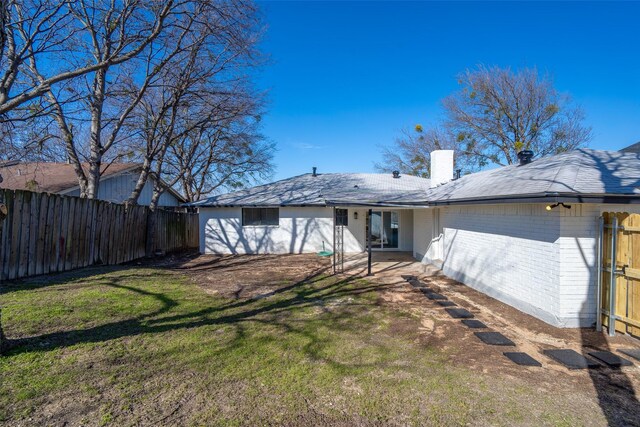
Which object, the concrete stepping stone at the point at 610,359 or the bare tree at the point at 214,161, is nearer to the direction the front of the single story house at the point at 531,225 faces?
the bare tree

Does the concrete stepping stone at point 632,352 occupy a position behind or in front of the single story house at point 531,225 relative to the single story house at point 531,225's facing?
behind

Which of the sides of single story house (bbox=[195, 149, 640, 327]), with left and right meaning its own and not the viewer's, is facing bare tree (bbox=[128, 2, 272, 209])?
left

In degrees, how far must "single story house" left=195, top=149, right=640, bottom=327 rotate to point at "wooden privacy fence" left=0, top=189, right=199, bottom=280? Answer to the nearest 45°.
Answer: approximately 90° to its left

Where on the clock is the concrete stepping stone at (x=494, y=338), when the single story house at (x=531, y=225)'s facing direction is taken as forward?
The concrete stepping stone is roughly at 7 o'clock from the single story house.

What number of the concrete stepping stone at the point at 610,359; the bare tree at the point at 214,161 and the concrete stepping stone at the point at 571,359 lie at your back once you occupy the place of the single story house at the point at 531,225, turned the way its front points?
2

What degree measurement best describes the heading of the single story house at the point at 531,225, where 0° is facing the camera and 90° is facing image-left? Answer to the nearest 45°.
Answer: approximately 180°
